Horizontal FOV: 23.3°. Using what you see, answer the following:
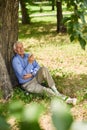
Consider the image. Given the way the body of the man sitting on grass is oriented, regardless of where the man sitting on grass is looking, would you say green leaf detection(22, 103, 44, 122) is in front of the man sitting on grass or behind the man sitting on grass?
in front

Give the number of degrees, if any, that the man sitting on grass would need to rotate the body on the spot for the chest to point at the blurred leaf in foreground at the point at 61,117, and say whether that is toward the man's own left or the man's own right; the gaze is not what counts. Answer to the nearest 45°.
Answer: approximately 45° to the man's own right

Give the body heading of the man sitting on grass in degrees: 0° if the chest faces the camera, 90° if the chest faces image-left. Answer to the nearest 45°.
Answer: approximately 315°

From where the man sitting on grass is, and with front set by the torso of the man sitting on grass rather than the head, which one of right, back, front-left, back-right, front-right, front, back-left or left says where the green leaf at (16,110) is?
front-right

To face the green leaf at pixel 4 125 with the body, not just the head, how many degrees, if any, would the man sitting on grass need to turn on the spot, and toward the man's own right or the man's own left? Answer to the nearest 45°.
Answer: approximately 45° to the man's own right

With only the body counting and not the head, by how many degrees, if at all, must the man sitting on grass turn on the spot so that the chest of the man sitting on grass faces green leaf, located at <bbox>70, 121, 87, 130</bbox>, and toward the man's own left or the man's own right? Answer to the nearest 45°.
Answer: approximately 45° to the man's own right
